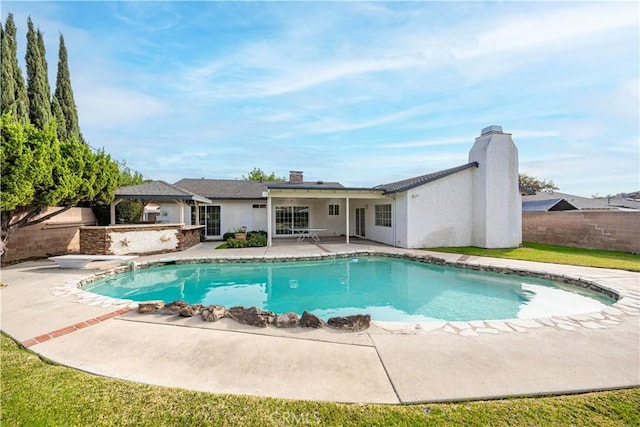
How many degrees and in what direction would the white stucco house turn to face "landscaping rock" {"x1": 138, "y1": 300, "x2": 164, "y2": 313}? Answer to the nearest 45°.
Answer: approximately 135° to its left

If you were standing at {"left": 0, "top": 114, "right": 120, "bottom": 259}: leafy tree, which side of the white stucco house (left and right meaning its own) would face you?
left

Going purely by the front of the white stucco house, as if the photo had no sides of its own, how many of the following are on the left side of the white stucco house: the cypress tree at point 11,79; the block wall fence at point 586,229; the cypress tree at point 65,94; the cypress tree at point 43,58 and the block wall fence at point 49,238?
4

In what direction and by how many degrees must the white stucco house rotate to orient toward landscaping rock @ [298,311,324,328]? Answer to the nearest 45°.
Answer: approximately 135° to its left

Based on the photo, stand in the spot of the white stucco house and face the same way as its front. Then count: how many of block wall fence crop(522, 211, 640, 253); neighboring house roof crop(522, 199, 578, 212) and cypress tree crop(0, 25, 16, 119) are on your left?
1

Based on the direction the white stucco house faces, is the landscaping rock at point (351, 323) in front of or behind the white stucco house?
behind

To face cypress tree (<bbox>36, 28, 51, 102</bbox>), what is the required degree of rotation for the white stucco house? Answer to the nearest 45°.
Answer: approximately 90° to its left

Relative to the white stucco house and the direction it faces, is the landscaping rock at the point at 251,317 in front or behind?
behind

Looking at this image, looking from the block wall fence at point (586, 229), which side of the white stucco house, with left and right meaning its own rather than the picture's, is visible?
right

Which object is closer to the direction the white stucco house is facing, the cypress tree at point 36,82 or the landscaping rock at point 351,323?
the cypress tree

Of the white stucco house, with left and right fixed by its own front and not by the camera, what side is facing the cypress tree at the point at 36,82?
left

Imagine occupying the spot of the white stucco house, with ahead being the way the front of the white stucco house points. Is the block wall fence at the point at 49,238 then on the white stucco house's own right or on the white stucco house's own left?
on the white stucco house's own left

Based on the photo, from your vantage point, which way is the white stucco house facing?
away from the camera
